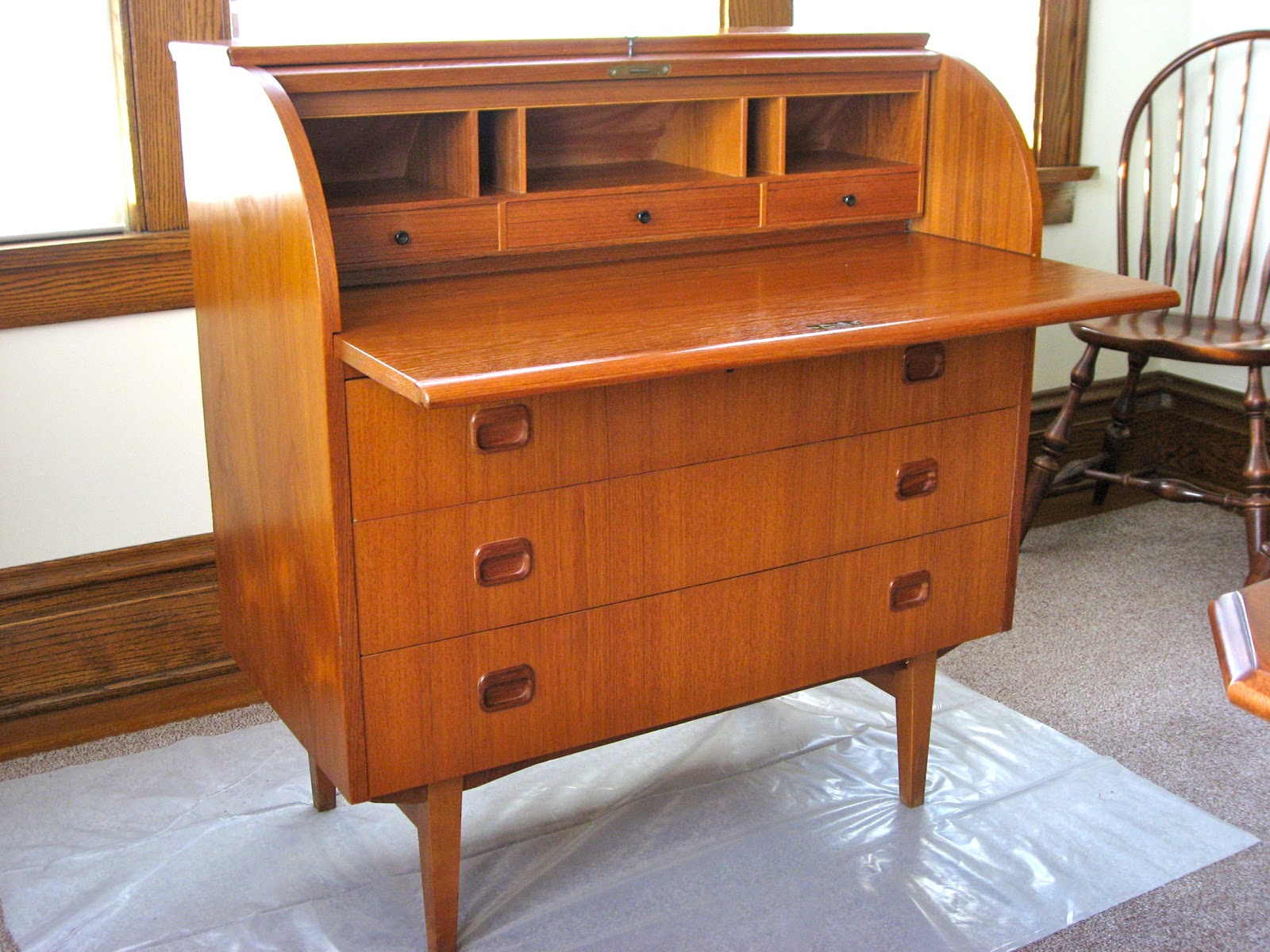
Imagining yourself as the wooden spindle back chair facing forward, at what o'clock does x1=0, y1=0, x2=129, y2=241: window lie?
The window is roughly at 12 o'clock from the wooden spindle back chair.

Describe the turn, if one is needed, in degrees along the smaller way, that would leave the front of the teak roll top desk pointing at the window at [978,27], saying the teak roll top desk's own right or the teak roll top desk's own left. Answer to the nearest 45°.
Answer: approximately 90° to the teak roll top desk's own left

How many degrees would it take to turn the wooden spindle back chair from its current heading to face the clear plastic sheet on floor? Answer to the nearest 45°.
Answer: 0° — it already faces it

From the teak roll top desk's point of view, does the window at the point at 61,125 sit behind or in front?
behind

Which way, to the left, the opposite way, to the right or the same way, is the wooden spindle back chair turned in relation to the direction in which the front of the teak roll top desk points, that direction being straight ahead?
to the right

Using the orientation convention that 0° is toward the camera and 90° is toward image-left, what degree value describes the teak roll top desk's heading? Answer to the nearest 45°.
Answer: approximately 315°

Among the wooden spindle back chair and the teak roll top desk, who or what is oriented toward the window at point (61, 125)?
the wooden spindle back chair
